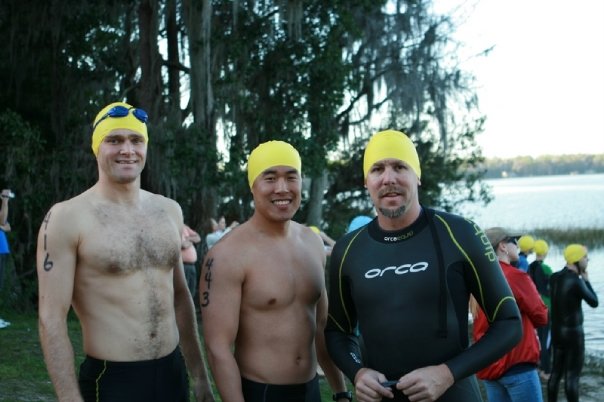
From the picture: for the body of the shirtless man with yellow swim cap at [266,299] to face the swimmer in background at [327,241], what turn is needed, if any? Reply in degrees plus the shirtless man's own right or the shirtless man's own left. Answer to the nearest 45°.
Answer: approximately 135° to the shirtless man's own left

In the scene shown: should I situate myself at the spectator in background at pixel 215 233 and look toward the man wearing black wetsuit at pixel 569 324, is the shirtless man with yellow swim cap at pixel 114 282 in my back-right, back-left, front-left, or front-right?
front-right

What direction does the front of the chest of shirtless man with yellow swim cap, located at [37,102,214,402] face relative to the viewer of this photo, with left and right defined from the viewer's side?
facing the viewer and to the right of the viewer

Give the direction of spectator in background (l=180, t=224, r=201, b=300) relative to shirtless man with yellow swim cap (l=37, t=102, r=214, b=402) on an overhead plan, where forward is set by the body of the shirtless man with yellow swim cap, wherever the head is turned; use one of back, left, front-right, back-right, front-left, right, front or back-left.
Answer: back-left

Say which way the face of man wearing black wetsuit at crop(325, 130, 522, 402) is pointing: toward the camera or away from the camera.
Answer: toward the camera

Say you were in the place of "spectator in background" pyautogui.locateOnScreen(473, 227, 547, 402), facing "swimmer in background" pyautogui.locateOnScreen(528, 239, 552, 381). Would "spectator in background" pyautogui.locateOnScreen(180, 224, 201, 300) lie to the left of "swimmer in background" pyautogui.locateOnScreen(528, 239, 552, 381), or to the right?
left

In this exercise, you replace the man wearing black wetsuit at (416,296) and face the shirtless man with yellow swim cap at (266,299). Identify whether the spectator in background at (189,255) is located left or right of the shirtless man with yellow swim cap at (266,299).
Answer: right

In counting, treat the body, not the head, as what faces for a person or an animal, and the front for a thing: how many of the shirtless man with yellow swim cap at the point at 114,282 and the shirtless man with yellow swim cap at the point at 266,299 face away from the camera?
0

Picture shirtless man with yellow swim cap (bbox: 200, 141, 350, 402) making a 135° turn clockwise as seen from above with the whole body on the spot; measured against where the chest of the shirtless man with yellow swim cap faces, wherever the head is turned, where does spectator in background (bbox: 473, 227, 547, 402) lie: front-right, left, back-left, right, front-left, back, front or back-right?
back-right
